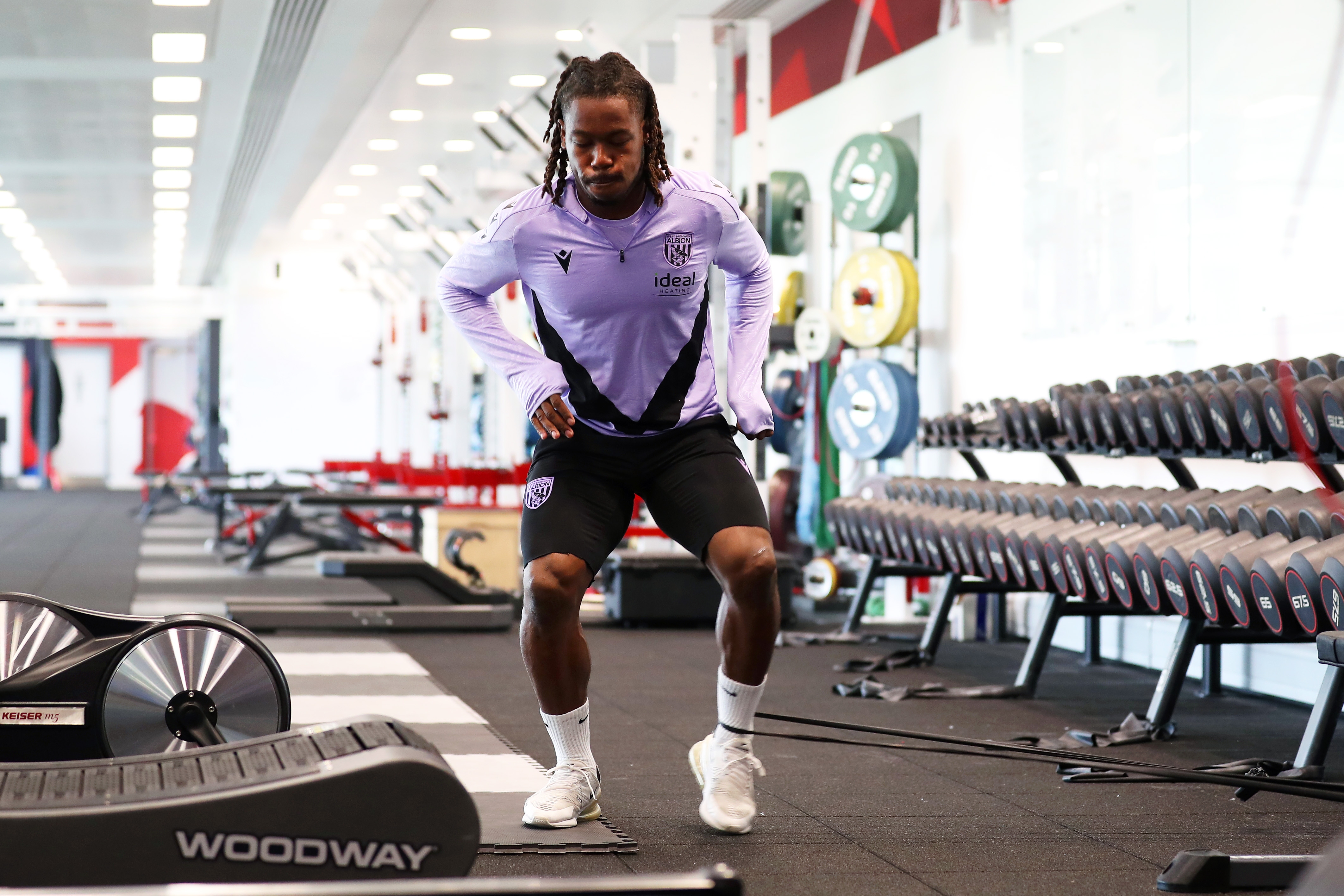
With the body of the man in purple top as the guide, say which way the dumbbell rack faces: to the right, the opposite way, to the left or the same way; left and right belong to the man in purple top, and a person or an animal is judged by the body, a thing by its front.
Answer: to the right

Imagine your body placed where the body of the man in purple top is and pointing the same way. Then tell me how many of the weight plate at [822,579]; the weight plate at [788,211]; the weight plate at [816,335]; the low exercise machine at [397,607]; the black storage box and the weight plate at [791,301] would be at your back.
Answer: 6

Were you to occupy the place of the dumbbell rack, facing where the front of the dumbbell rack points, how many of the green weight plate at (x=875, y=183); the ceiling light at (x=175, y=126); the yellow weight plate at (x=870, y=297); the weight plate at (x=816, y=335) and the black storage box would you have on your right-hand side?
5

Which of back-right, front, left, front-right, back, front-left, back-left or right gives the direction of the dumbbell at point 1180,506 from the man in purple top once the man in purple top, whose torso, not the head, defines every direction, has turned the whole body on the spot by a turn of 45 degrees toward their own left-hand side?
left

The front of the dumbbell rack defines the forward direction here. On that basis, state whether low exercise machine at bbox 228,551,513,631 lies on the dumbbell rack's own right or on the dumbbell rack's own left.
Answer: on the dumbbell rack's own right

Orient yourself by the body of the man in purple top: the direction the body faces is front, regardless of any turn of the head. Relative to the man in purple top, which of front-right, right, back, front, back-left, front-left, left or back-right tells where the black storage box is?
back

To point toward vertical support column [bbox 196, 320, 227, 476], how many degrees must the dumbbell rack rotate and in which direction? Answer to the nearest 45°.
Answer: approximately 90° to its right

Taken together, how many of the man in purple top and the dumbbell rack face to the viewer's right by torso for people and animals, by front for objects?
0

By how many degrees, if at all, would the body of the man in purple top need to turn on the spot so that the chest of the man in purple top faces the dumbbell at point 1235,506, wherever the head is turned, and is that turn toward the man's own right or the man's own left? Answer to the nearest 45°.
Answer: approximately 135° to the man's own left

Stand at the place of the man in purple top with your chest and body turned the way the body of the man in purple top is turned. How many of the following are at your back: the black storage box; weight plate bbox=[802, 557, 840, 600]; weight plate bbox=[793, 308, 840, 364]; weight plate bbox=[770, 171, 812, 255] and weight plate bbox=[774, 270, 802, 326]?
5

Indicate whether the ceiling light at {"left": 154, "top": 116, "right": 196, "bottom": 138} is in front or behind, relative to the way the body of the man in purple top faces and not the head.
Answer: behind

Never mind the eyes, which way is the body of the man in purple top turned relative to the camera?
toward the camera

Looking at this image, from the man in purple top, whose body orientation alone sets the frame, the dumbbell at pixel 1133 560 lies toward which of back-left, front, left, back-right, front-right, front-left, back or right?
back-left

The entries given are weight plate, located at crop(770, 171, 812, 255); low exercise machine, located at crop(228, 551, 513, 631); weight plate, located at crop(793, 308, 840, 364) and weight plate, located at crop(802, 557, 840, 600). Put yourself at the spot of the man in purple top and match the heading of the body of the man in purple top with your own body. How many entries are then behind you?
4

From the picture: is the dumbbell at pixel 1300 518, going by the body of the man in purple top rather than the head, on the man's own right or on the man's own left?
on the man's own left
